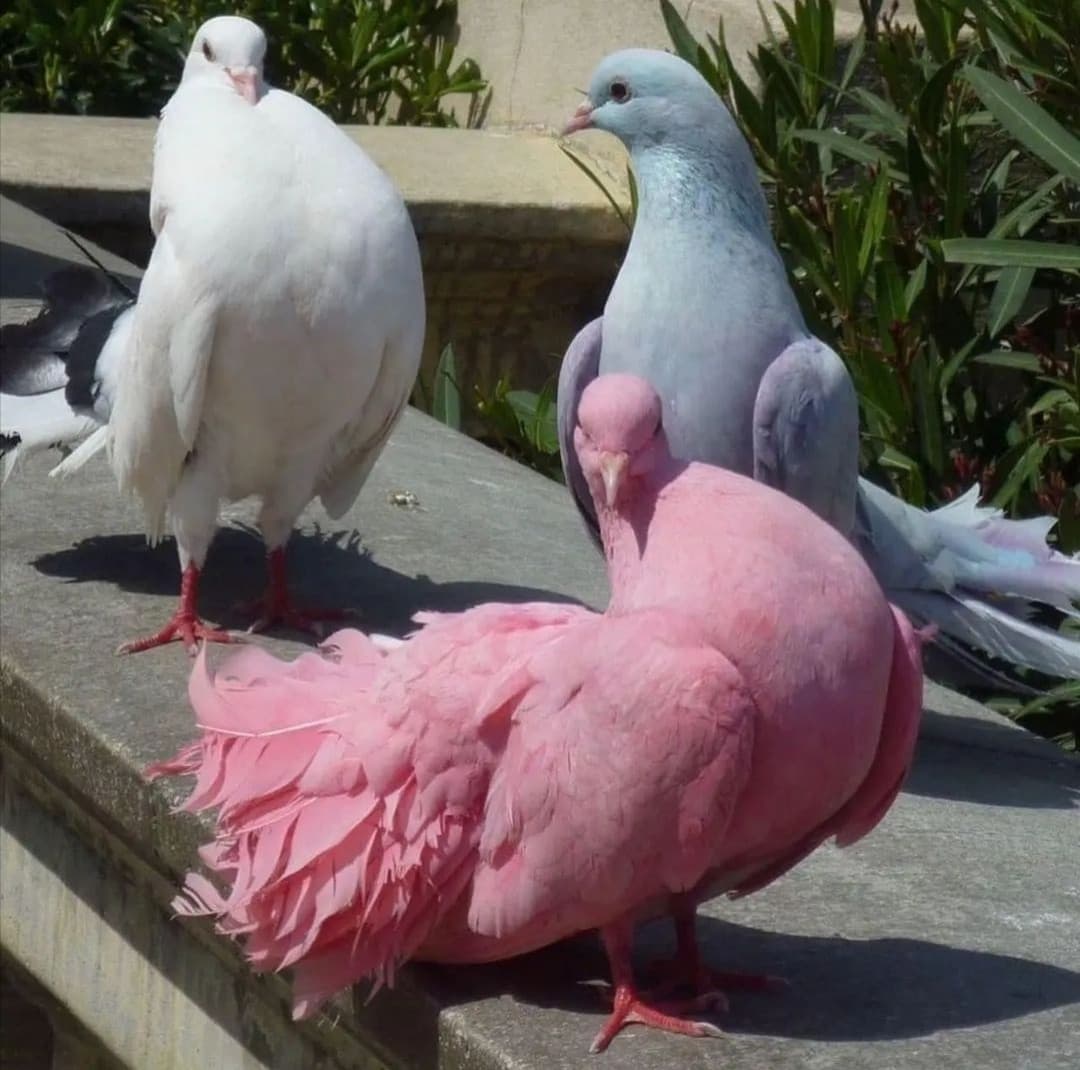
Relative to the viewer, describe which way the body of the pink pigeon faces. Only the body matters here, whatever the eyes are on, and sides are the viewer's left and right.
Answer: facing the viewer and to the right of the viewer

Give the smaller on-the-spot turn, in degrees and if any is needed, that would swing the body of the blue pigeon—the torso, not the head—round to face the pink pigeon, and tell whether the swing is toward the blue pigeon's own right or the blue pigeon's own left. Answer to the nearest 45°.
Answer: approximately 45° to the blue pigeon's own left

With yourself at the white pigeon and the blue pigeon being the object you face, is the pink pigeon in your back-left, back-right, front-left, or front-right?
front-right

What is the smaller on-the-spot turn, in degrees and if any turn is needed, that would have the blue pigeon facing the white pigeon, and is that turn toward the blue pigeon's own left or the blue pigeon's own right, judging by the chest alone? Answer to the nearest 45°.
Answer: approximately 45° to the blue pigeon's own right

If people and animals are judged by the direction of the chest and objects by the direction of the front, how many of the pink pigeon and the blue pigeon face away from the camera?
0

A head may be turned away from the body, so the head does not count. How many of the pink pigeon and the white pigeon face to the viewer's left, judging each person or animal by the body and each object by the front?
0

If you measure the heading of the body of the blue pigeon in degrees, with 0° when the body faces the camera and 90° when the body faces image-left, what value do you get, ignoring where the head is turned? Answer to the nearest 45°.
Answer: approximately 45°

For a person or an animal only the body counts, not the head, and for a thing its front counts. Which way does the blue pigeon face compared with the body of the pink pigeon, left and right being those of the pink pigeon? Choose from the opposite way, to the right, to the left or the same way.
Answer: to the right

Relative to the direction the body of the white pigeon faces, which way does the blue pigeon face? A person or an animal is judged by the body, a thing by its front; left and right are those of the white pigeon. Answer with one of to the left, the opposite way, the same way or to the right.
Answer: to the right

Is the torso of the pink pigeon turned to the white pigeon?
no

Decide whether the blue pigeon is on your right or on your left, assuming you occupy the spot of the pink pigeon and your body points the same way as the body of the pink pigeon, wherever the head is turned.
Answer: on your left

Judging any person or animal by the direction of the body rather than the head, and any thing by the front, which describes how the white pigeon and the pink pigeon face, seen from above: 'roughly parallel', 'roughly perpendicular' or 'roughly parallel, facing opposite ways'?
roughly parallel
